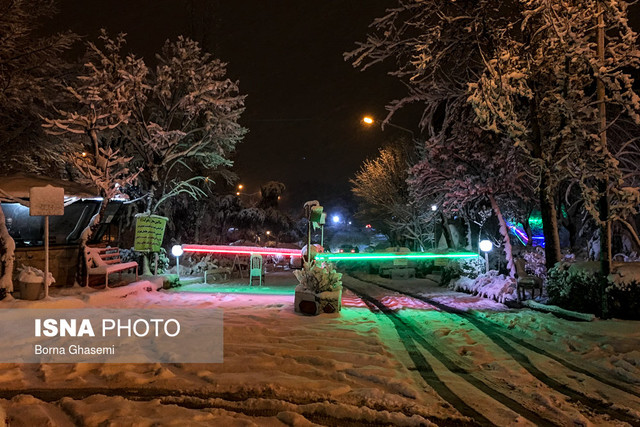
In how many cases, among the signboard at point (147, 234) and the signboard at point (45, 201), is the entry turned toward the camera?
2

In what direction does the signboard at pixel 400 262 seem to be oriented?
toward the camera

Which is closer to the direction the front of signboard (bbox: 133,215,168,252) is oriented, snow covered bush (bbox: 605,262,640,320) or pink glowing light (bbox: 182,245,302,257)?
the snow covered bush

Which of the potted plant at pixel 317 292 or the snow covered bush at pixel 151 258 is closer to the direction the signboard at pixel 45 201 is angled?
the potted plant

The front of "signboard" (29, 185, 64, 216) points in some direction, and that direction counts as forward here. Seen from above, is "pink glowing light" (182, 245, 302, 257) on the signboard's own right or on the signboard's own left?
on the signboard's own left

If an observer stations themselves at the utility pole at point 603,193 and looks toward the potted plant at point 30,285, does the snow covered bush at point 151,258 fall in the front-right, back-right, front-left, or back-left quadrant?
front-right

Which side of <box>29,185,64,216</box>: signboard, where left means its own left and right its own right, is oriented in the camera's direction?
front

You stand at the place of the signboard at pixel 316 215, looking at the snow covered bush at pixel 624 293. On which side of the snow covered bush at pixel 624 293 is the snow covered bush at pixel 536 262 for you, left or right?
left

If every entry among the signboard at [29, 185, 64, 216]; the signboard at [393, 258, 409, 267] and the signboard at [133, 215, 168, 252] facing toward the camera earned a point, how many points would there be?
3

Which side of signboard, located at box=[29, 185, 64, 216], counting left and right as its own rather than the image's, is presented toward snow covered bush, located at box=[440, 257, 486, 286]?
left
